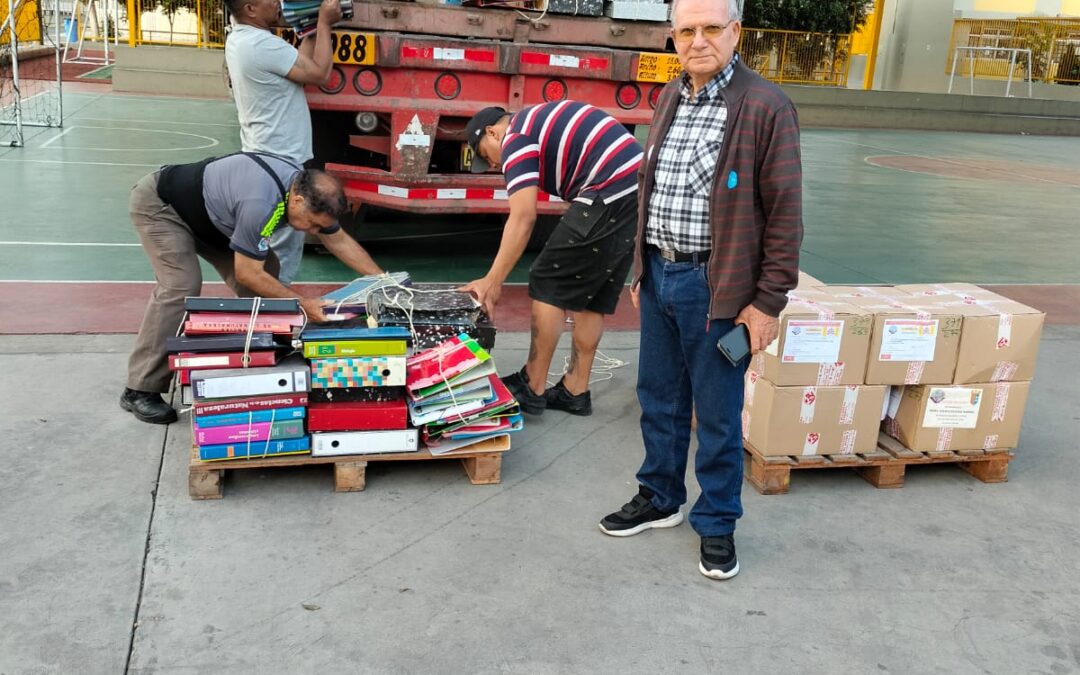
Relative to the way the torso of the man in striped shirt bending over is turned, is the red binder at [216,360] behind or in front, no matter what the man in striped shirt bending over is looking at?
in front

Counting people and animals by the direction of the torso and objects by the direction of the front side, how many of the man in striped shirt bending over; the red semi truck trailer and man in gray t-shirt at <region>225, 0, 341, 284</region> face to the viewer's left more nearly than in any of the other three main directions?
1

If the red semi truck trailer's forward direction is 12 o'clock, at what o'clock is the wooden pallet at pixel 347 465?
The wooden pallet is roughly at 6 o'clock from the red semi truck trailer.

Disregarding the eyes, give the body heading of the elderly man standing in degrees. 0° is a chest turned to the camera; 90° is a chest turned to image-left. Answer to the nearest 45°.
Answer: approximately 45°

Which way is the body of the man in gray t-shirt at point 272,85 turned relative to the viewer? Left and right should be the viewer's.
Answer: facing away from the viewer and to the right of the viewer

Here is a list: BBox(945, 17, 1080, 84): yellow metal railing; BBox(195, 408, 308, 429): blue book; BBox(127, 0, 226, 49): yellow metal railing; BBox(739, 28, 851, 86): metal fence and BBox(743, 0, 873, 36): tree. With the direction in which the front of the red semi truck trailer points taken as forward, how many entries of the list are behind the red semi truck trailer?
1

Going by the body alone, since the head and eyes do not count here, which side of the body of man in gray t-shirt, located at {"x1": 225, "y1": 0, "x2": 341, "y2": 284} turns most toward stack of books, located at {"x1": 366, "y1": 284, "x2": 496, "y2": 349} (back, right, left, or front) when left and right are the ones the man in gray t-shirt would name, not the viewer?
right

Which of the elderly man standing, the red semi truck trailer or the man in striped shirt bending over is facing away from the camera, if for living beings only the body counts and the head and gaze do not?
the red semi truck trailer

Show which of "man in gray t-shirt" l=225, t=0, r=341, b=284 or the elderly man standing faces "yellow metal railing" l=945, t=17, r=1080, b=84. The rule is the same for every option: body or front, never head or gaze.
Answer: the man in gray t-shirt

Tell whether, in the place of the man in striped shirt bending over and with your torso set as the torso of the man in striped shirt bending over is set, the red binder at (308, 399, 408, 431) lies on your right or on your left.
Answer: on your left

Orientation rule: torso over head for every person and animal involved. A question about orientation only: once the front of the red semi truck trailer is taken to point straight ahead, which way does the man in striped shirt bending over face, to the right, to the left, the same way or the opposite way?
to the left

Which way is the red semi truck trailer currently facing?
away from the camera

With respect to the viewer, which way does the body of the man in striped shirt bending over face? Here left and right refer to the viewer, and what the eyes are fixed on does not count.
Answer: facing to the left of the viewer

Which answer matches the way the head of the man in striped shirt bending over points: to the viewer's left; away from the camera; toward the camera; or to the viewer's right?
to the viewer's left

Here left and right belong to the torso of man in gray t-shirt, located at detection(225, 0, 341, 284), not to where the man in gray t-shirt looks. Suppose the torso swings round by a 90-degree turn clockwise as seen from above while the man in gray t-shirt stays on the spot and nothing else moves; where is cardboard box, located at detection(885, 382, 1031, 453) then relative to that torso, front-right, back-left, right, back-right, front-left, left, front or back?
front
